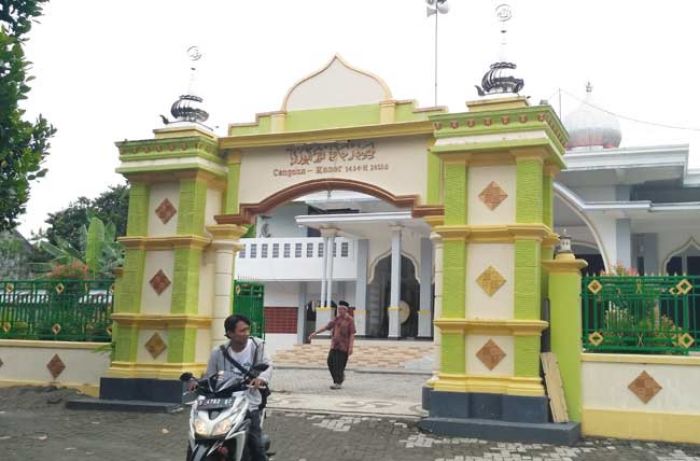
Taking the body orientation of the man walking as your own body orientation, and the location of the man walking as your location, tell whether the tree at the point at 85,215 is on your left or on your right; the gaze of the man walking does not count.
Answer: on your right

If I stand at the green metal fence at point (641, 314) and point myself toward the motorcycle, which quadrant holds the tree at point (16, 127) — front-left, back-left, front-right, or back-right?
front-right

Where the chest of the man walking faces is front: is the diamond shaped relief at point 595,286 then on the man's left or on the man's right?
on the man's left

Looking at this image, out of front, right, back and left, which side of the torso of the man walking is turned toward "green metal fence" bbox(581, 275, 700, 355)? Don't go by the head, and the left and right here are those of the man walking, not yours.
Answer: left

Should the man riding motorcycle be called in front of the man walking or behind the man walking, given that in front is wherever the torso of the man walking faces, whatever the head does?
in front

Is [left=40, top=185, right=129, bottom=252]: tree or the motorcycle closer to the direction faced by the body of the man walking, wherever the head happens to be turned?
the motorcycle

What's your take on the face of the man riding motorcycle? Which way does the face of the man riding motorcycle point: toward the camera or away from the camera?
toward the camera

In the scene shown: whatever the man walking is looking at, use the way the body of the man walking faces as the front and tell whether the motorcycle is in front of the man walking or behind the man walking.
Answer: in front

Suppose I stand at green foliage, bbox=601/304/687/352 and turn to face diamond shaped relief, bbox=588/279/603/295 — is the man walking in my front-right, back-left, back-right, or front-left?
front-right

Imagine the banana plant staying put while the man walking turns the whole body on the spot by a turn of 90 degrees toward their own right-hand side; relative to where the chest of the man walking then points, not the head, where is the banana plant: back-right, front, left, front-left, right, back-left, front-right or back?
front

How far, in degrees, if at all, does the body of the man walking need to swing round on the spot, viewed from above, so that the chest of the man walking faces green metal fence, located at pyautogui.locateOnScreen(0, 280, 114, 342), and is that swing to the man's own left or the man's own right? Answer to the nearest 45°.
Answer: approximately 45° to the man's own right

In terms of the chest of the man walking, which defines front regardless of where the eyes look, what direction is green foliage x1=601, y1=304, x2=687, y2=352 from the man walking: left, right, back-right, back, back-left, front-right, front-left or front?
left

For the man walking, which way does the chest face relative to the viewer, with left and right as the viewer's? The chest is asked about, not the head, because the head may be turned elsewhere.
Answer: facing the viewer and to the left of the viewer
